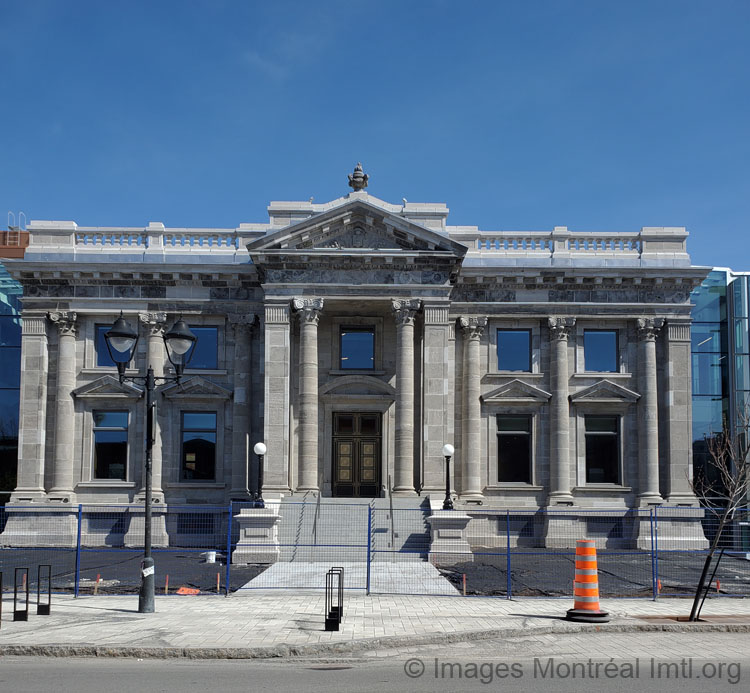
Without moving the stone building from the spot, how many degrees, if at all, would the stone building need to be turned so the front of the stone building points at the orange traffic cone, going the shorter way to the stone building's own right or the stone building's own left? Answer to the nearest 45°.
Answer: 0° — it already faces it

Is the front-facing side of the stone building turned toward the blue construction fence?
yes

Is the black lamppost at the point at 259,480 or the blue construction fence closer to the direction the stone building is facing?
the blue construction fence

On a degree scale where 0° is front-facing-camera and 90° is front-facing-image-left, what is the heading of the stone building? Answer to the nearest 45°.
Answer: approximately 0°
